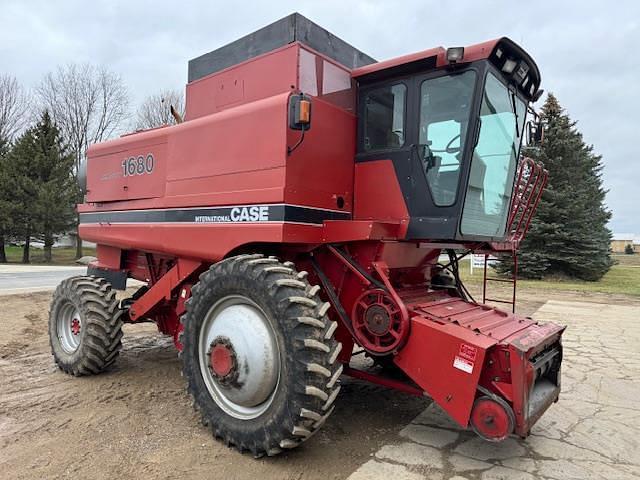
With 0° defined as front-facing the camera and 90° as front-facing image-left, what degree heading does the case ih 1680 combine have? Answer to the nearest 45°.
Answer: approximately 315°

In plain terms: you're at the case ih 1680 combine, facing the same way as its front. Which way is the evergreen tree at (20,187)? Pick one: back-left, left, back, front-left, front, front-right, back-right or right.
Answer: back

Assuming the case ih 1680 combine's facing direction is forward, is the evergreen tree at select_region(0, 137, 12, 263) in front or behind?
behind

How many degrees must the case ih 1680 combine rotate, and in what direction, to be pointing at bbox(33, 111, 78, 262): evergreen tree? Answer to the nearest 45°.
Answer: approximately 180°

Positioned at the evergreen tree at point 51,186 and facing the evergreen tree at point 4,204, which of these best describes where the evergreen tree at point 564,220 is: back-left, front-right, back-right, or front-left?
back-left

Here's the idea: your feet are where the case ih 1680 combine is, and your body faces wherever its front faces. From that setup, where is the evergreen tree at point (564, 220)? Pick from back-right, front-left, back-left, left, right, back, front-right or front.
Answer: left
